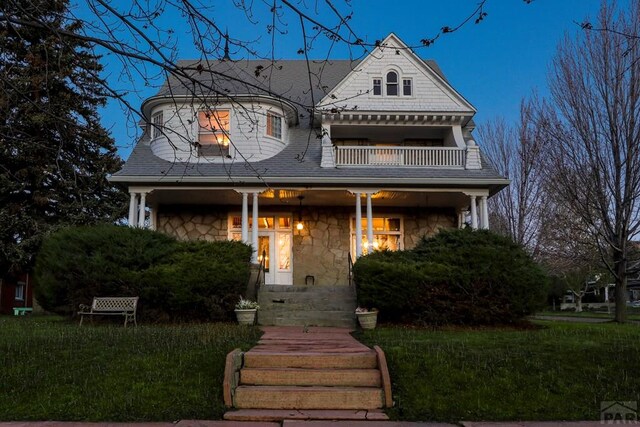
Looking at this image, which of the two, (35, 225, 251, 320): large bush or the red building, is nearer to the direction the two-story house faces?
the large bush

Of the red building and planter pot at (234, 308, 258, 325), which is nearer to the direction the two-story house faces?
the planter pot

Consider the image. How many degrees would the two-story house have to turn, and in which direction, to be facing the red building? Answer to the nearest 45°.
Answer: approximately 135° to its right

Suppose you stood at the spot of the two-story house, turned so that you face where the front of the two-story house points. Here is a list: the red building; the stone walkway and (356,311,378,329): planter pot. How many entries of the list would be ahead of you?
2

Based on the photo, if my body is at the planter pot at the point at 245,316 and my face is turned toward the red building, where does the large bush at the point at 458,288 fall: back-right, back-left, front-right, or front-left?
back-right

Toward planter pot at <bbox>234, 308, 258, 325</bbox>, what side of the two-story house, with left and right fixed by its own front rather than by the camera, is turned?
front

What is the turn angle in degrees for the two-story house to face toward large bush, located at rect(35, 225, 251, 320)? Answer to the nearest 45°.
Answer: approximately 45° to its right

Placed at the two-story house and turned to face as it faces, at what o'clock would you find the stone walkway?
The stone walkway is roughly at 12 o'clock from the two-story house.

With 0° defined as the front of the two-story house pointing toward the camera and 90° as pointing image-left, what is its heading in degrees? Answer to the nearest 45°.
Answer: approximately 0°

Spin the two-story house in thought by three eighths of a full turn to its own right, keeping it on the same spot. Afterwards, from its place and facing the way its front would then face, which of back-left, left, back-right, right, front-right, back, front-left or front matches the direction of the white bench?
left

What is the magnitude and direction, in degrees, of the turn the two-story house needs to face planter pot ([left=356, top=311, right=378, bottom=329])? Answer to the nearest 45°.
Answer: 0° — it already faces it

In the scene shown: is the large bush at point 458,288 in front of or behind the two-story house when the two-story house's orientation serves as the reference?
in front
